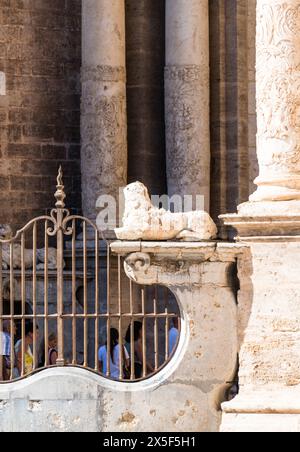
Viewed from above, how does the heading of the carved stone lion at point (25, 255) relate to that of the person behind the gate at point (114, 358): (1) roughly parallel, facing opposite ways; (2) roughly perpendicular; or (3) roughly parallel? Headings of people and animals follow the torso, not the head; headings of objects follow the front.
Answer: roughly perpendicular

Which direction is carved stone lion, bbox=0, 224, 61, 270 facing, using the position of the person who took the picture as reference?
facing to the left of the viewer
